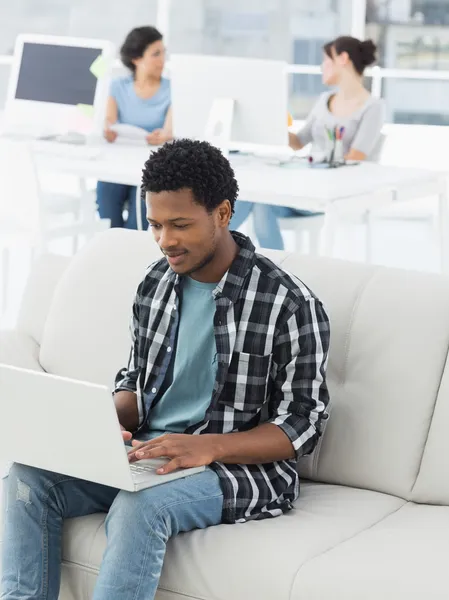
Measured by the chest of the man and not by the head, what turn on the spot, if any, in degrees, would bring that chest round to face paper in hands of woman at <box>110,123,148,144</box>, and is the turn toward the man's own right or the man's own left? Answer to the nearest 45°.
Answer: approximately 135° to the man's own right

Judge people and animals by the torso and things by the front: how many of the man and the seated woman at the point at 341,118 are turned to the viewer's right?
0

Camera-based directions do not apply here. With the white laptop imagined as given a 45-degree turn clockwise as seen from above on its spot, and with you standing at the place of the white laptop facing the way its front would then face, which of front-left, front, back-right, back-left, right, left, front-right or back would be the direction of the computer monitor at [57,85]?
left

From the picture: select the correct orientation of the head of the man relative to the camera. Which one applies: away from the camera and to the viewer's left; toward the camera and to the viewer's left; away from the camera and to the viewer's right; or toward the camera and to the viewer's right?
toward the camera and to the viewer's left

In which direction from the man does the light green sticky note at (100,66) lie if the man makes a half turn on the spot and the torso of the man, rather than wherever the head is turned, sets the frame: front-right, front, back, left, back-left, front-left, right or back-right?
front-left

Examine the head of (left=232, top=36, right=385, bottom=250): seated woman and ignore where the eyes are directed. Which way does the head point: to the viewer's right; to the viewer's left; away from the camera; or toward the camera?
to the viewer's left

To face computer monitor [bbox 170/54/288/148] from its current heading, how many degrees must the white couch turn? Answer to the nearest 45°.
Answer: approximately 135° to its right

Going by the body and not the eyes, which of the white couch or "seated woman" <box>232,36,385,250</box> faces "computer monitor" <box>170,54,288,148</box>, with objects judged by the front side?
the seated woman

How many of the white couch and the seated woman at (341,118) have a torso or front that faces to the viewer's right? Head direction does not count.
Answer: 0

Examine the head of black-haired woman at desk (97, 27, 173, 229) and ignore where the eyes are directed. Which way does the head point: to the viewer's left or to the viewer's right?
to the viewer's right

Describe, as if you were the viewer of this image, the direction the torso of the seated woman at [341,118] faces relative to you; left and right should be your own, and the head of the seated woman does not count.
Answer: facing the viewer and to the left of the viewer

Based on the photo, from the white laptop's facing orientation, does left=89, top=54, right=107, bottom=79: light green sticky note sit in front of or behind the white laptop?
in front

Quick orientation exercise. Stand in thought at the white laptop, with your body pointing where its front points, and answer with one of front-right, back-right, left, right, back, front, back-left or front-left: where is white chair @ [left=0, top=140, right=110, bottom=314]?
front-left

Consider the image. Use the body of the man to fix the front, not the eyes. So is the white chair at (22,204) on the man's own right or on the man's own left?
on the man's own right

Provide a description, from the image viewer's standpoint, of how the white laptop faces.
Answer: facing away from the viewer and to the right of the viewer

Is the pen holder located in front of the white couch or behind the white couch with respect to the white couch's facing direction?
behind

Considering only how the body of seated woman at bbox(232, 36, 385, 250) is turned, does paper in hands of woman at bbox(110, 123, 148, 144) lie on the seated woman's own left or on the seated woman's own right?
on the seated woman's own right
